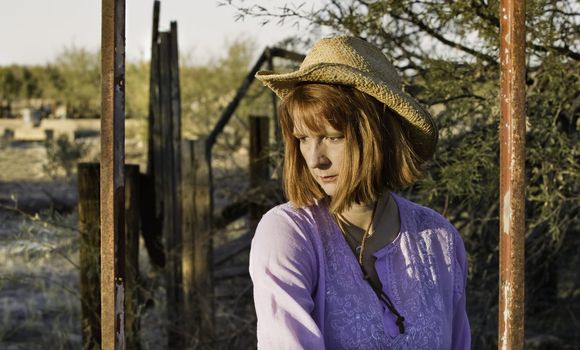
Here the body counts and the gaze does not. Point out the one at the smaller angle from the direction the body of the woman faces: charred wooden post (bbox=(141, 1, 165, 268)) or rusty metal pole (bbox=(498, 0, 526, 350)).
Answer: the rusty metal pole

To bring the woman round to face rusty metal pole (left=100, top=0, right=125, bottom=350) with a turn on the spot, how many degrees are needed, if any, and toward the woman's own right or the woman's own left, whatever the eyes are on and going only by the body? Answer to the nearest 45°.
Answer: approximately 90° to the woman's own right

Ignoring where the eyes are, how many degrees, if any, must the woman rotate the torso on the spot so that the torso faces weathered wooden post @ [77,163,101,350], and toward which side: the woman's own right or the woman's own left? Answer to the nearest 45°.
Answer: approximately 180°

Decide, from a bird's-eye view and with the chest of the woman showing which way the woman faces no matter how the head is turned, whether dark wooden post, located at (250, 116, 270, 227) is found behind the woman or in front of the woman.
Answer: behind

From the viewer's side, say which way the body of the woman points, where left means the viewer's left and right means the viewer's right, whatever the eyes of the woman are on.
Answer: facing the viewer and to the right of the viewer

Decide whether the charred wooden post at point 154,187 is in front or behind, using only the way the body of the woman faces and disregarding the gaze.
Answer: behind

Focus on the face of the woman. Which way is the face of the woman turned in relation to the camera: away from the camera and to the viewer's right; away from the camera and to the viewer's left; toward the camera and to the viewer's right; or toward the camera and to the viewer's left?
toward the camera and to the viewer's left

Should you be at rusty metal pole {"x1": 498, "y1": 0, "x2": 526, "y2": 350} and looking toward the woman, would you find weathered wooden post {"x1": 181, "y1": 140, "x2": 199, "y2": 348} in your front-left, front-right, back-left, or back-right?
front-right
